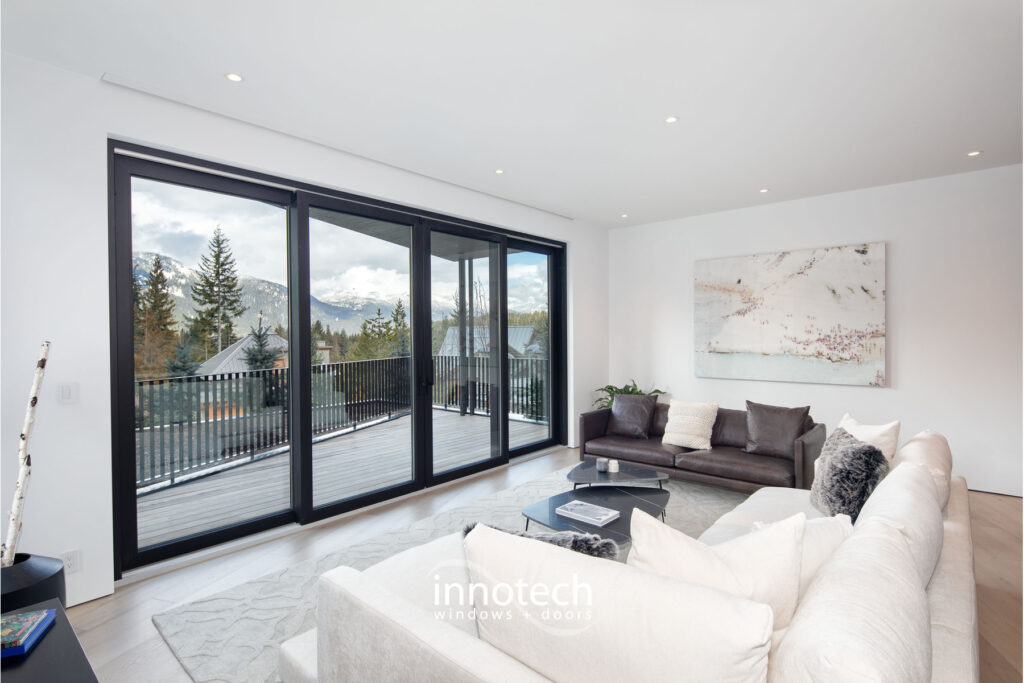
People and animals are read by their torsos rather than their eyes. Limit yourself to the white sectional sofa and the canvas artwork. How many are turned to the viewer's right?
0

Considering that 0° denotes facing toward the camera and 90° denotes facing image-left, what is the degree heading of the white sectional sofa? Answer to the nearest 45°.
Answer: approximately 135°

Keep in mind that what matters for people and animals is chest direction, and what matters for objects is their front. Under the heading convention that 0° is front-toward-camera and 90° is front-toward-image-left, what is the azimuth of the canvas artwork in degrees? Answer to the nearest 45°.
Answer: approximately 45°

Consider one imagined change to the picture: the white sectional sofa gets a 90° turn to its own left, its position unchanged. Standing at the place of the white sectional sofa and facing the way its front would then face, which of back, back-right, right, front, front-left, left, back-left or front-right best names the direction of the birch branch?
front-right

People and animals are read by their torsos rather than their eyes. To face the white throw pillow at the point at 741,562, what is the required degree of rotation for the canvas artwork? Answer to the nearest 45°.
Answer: approximately 45° to its left

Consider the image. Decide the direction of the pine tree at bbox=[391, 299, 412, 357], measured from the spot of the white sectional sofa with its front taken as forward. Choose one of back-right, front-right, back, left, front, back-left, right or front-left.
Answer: front

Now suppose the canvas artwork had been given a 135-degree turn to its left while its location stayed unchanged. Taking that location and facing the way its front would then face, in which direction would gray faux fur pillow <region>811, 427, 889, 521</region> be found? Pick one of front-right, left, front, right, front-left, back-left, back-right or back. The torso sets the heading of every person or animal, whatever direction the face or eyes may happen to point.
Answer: right

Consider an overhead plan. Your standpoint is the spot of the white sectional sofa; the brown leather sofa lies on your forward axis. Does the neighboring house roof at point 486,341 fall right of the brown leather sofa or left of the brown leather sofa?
left

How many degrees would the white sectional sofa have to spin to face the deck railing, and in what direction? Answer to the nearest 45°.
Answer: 0° — it already faces it

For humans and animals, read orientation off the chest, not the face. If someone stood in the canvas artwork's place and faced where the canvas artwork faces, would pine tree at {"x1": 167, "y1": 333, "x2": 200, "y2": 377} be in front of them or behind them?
in front
